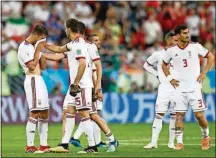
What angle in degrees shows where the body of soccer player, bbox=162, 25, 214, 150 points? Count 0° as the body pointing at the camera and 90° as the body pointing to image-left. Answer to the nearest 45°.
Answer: approximately 0°

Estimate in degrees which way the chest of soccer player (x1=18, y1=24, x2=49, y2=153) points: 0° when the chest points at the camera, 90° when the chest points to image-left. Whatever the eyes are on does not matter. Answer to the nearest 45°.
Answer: approximately 270°

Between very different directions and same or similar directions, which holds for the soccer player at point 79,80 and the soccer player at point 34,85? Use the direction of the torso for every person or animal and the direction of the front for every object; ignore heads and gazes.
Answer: very different directions

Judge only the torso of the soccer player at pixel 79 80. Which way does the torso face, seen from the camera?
to the viewer's left

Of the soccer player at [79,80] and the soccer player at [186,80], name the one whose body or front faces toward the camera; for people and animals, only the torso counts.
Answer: the soccer player at [186,80]
